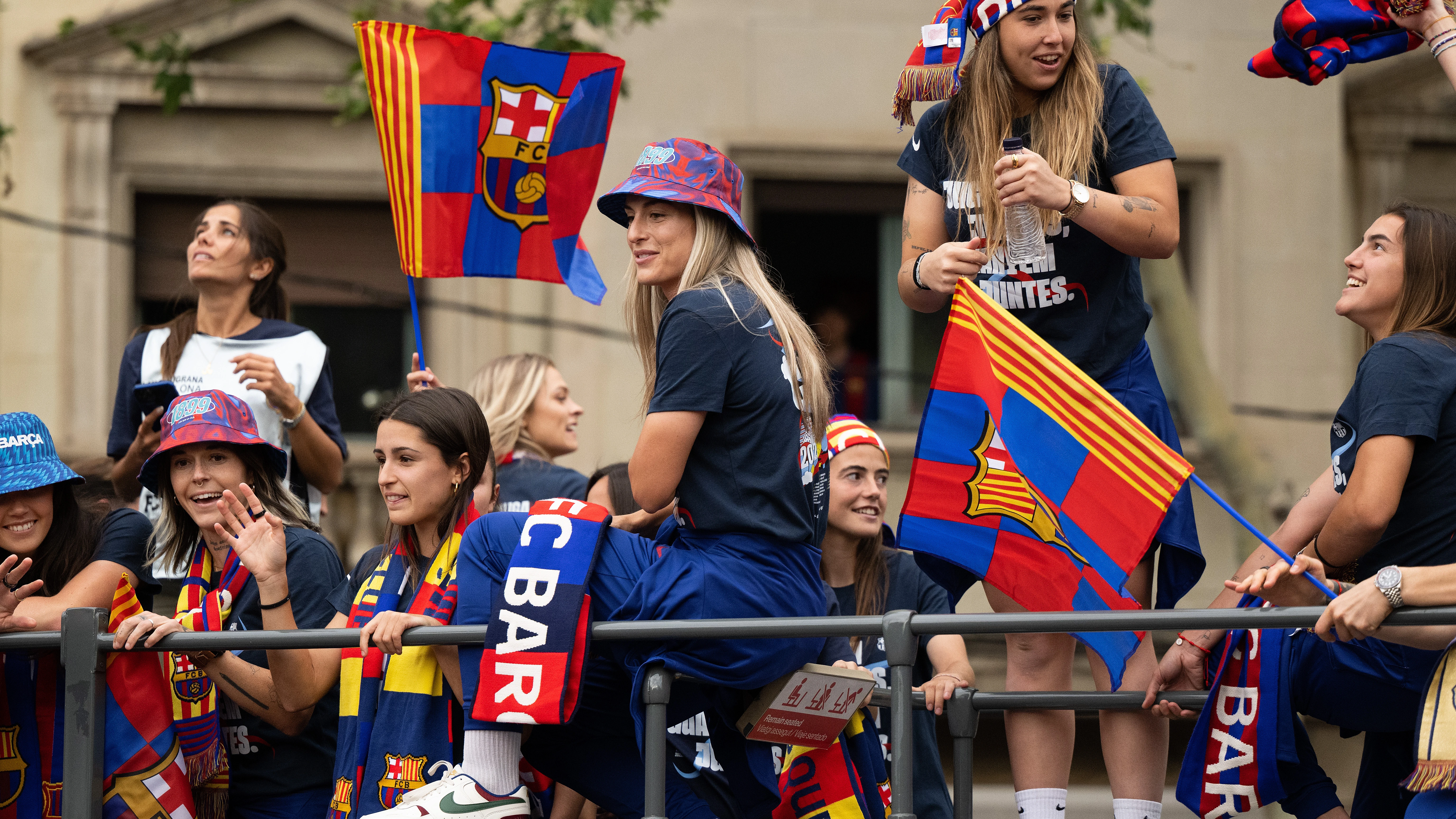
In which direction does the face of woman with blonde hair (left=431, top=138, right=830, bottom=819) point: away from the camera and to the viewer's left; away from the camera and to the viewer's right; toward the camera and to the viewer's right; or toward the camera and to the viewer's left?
toward the camera and to the viewer's left

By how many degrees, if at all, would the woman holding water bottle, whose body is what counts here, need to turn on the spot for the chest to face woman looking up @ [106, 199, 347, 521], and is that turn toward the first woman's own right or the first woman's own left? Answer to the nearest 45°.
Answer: approximately 90° to the first woman's own right

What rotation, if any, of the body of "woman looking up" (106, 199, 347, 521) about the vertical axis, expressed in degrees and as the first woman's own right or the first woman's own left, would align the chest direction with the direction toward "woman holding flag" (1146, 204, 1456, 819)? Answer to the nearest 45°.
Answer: approximately 90° to the first woman's own left

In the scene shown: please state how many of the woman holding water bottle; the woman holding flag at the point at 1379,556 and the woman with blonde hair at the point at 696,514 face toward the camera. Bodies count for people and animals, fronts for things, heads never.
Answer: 1

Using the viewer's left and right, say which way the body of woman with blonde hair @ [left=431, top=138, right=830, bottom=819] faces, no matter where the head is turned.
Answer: facing to the left of the viewer

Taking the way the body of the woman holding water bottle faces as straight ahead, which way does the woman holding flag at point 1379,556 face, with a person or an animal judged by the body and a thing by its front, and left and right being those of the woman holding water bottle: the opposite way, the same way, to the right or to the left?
to the right

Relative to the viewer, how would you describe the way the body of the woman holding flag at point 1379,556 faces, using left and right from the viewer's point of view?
facing to the left of the viewer

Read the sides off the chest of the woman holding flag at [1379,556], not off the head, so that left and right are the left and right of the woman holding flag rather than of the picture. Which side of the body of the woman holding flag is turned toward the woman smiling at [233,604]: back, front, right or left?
front

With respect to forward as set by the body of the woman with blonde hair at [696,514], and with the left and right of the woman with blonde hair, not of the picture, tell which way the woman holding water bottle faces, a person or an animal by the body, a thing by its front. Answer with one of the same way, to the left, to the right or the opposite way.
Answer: to the left

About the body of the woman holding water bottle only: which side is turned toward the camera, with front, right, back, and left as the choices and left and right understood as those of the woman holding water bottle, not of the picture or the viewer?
front

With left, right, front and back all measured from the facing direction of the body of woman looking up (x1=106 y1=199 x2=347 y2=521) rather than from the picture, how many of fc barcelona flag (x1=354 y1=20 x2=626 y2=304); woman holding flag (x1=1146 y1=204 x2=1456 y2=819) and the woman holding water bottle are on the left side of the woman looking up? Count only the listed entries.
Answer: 3

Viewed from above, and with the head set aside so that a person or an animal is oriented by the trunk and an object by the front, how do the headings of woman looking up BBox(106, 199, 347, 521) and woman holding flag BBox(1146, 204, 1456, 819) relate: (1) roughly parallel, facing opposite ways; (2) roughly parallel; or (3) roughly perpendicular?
roughly perpendicular

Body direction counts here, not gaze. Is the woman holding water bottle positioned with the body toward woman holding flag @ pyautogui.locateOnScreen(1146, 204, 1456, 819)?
no

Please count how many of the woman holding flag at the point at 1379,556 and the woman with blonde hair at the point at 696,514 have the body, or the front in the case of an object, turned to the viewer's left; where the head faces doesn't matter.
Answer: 2

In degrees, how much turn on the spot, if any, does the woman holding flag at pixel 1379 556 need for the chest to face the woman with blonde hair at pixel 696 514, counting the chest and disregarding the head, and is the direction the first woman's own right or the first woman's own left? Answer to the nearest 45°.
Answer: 0° — they already face them

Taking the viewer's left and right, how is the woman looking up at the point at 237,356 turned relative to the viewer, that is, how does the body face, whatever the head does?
facing the viewer and to the left of the viewer

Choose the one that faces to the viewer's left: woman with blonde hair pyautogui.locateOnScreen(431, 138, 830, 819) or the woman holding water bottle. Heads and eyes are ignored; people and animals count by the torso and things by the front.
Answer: the woman with blonde hair

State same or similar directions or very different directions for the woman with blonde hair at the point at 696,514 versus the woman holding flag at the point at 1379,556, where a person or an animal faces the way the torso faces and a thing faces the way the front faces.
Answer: same or similar directions
